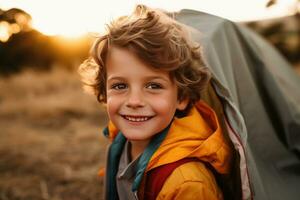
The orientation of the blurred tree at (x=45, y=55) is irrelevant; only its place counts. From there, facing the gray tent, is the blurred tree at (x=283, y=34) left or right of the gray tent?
left

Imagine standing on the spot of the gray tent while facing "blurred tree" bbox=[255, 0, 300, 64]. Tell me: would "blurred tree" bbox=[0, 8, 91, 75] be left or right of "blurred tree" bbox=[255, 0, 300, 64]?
left

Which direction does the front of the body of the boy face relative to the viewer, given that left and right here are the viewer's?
facing the viewer and to the left of the viewer

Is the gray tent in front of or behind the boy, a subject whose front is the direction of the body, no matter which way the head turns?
behind

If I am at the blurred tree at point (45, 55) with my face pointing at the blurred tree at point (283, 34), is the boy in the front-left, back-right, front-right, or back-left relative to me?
front-right

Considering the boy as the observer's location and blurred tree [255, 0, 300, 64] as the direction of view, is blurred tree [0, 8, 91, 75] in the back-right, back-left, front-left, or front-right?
front-left

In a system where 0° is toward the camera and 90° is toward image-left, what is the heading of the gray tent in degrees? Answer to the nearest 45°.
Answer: approximately 90°

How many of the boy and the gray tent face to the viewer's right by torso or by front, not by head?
0
